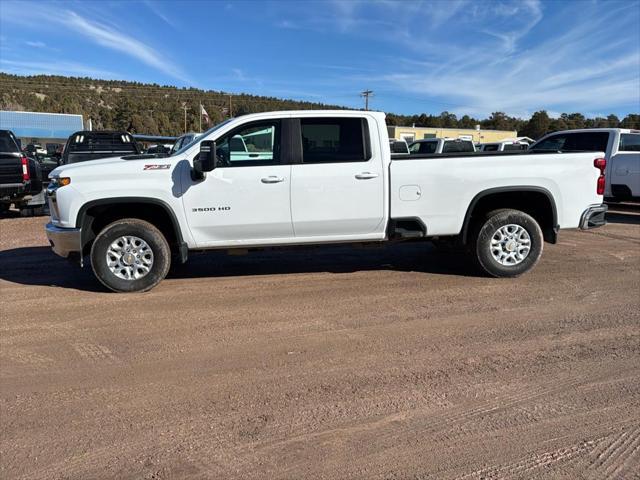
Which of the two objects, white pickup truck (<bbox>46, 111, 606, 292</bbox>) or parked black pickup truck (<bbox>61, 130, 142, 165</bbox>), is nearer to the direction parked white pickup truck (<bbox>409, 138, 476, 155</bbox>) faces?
the parked black pickup truck

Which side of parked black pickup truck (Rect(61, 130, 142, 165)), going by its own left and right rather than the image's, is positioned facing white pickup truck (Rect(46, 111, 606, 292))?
back

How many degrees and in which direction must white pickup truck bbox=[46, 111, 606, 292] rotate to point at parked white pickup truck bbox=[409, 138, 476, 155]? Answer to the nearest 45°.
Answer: approximately 90° to its right

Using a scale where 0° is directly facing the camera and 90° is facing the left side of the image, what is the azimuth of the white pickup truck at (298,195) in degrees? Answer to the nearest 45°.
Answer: approximately 90°

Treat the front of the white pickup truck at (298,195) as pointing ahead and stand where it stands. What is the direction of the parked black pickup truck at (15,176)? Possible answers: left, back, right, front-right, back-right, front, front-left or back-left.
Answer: front-right

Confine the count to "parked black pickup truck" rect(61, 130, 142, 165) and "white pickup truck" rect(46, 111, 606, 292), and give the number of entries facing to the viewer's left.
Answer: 1

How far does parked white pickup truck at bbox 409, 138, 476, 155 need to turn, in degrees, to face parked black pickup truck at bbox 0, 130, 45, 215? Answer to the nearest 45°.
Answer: approximately 45° to its left

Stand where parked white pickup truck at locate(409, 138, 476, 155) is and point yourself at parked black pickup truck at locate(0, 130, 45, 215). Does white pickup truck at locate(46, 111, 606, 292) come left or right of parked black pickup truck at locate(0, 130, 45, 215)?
left

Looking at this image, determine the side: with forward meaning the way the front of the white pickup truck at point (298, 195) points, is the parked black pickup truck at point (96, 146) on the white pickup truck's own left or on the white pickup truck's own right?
on the white pickup truck's own right

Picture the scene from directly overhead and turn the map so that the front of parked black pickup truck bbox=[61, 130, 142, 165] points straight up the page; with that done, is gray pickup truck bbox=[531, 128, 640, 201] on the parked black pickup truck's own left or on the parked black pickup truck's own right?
on the parked black pickup truck's own right

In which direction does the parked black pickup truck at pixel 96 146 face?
away from the camera
